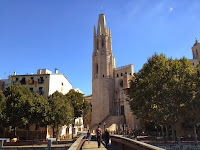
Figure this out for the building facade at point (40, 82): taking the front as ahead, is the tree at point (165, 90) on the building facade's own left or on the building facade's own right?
on the building facade's own left

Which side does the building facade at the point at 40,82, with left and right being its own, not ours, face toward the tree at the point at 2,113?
front

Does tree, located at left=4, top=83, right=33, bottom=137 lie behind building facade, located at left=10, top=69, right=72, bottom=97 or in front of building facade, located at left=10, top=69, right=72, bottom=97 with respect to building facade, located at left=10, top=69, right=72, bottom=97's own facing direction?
in front

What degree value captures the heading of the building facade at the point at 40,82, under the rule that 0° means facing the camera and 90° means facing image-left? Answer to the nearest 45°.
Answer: approximately 45°
